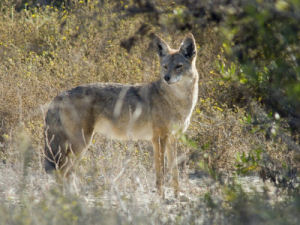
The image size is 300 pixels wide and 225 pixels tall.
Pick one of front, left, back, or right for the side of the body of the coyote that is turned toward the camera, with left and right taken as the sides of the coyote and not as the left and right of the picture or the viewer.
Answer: right
